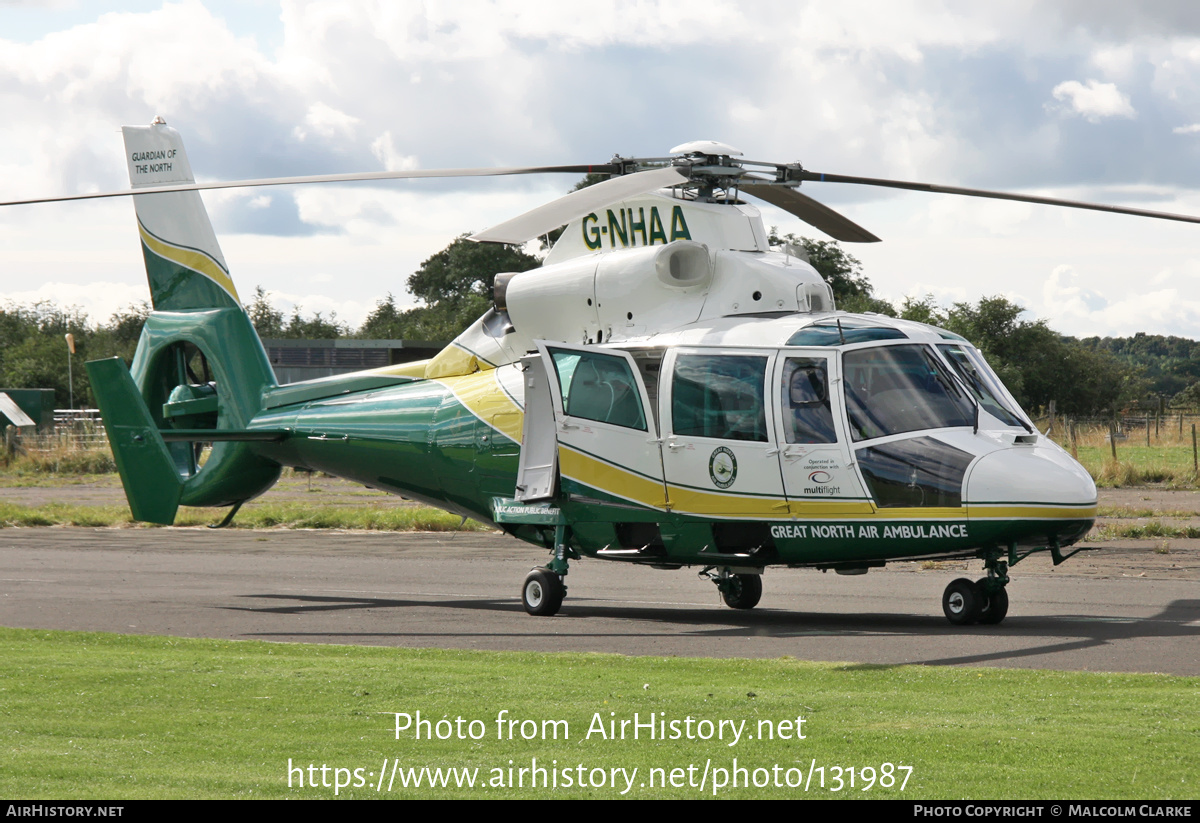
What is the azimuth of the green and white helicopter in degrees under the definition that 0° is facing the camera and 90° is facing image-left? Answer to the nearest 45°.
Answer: approximately 315°
